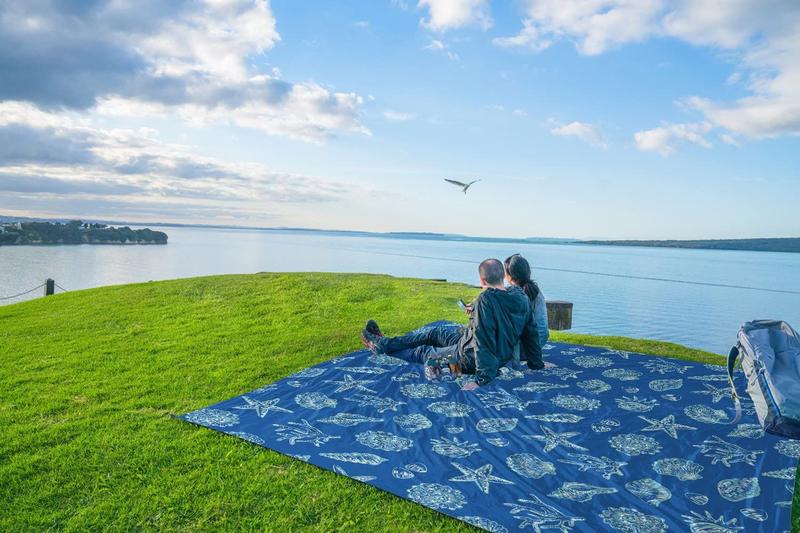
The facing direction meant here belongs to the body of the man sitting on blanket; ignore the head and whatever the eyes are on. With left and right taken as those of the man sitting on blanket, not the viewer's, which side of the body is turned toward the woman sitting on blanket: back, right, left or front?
right

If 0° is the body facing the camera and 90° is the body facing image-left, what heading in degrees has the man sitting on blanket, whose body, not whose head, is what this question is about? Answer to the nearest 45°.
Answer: approximately 135°

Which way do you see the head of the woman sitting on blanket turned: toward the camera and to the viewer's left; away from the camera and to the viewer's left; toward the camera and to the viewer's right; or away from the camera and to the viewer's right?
away from the camera and to the viewer's left

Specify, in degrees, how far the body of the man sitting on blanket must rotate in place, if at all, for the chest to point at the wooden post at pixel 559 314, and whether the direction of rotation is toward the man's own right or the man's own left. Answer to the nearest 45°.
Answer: approximately 45° to the man's own right
